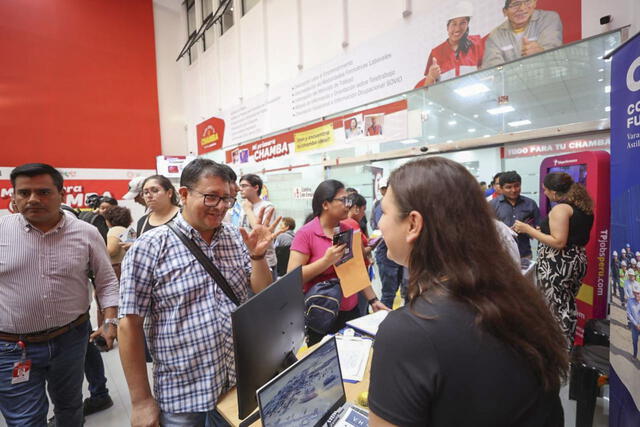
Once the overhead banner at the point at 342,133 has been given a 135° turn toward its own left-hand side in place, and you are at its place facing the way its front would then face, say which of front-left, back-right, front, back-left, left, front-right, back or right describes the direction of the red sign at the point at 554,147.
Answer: front-right

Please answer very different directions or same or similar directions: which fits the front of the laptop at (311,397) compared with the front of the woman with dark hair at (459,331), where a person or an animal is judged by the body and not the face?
very different directions

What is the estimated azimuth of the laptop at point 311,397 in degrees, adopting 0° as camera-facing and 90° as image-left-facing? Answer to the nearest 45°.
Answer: approximately 315°

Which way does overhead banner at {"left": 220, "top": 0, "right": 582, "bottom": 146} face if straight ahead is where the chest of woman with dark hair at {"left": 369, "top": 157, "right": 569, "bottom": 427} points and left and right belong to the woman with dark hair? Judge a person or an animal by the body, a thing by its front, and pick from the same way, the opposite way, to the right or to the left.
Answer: to the left

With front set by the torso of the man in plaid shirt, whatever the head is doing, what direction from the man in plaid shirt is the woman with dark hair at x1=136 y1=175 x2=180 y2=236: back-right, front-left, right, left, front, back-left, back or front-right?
back-left

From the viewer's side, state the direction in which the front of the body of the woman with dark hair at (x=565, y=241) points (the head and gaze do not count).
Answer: to the viewer's left

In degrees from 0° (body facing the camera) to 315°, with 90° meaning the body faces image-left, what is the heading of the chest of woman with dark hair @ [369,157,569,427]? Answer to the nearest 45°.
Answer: approximately 135°
